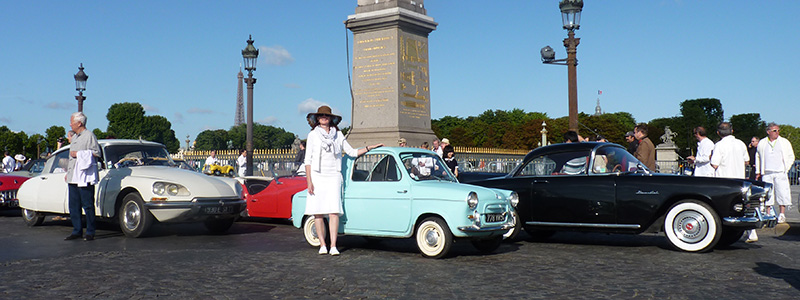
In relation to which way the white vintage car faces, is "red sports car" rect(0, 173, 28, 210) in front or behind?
behind

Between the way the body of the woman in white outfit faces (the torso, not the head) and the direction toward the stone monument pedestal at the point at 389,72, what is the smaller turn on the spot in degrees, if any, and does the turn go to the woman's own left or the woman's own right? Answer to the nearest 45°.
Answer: approximately 180°

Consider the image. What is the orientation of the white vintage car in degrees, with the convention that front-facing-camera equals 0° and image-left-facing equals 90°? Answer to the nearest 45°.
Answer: approximately 315°

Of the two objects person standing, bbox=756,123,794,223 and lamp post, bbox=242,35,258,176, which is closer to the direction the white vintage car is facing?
the person standing

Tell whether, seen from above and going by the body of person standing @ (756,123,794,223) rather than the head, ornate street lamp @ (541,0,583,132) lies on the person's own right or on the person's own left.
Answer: on the person's own right
